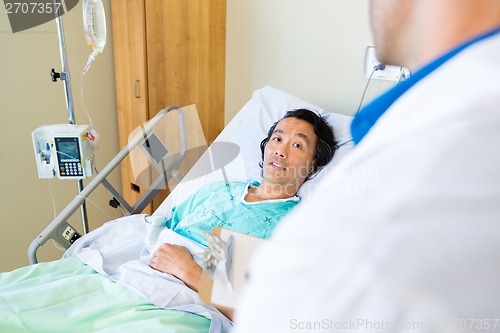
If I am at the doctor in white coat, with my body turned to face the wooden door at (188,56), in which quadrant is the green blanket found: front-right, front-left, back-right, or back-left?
front-left

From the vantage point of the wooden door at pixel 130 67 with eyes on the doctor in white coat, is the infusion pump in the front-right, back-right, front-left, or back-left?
front-right

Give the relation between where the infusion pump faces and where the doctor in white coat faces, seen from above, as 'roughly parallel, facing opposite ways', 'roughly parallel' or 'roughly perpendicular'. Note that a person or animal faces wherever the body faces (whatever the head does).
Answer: roughly parallel, facing opposite ways

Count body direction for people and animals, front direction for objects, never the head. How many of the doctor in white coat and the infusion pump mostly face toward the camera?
1

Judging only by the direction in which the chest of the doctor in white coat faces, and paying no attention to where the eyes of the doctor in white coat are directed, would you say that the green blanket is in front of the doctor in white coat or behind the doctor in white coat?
in front

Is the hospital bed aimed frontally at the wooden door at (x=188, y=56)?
no

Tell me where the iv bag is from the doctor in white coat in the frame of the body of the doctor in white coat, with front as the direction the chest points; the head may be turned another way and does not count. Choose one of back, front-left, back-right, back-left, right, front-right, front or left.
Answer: front

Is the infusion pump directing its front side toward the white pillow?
no

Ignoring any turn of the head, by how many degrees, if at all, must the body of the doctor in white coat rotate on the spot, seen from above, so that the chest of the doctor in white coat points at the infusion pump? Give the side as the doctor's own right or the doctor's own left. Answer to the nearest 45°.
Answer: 0° — they already face it

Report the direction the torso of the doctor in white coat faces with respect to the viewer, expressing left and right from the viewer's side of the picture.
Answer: facing away from the viewer and to the left of the viewer

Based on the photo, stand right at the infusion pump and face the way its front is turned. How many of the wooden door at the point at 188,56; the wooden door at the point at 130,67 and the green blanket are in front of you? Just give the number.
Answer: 1

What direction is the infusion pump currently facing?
toward the camera

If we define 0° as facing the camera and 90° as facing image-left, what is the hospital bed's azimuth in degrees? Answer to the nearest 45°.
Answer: approximately 45°

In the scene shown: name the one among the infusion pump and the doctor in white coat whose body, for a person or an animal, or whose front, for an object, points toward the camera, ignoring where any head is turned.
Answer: the infusion pump

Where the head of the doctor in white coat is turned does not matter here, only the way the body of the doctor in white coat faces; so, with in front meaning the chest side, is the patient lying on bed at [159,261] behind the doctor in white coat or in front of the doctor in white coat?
in front

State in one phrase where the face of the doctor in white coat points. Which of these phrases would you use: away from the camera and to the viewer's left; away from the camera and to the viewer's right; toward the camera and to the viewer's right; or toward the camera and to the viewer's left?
away from the camera and to the viewer's left
